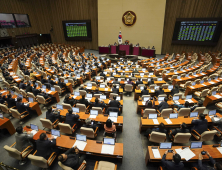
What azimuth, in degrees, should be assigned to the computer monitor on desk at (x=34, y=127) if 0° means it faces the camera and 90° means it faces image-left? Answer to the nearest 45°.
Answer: approximately 45°

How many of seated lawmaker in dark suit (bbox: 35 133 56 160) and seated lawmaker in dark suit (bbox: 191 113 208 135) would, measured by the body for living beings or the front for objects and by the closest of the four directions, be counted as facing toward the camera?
0

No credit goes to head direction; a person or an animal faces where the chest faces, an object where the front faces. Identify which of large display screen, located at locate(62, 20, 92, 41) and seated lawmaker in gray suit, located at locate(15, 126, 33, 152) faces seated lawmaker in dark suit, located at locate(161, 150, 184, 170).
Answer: the large display screen

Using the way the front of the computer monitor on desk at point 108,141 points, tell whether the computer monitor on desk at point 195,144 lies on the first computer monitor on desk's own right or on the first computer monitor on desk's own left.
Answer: on the first computer monitor on desk's own left

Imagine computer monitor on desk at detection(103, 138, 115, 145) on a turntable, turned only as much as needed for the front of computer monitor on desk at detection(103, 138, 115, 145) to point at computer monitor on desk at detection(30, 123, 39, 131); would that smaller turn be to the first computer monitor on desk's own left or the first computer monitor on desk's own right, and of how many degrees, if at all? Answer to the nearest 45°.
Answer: approximately 90° to the first computer monitor on desk's own right

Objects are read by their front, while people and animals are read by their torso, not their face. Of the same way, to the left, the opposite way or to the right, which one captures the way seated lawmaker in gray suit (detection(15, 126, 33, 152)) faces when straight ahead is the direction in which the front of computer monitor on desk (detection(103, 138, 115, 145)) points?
the opposite way

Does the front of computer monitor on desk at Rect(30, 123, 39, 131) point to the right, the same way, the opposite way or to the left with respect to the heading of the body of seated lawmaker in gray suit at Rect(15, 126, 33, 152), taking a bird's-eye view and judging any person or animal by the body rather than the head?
the opposite way

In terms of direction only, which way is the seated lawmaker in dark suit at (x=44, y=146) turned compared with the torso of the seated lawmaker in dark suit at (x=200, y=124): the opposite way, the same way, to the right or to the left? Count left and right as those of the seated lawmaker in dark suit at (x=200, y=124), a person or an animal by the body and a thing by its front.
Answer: the same way

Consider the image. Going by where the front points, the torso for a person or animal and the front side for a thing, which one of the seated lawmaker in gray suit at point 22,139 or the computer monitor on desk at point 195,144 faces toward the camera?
the computer monitor on desk

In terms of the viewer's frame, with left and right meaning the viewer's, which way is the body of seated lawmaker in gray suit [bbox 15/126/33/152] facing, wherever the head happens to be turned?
facing away from the viewer and to the right of the viewer

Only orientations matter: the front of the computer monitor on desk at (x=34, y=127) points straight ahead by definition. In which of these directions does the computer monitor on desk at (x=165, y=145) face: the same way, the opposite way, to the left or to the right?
the same way

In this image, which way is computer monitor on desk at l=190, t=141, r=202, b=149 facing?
toward the camera

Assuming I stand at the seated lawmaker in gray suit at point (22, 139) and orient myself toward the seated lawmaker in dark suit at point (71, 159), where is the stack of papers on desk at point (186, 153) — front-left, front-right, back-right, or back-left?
front-left

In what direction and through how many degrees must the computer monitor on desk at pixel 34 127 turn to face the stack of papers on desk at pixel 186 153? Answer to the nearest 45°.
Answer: approximately 90° to its left

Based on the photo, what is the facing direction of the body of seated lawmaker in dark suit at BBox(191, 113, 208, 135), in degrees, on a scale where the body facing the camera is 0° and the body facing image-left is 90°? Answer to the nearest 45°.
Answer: approximately 135°

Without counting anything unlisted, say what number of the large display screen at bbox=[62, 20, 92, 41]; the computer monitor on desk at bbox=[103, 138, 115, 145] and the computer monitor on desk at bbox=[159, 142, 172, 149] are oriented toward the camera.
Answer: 3

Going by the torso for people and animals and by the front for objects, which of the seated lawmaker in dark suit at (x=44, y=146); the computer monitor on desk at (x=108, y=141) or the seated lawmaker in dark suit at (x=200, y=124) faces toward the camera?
the computer monitor on desk

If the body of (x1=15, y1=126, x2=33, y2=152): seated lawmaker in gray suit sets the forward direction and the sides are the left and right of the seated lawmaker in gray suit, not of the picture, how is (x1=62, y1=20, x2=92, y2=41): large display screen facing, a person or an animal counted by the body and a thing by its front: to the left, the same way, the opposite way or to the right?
the opposite way

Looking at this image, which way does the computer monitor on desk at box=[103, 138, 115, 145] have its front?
toward the camera
